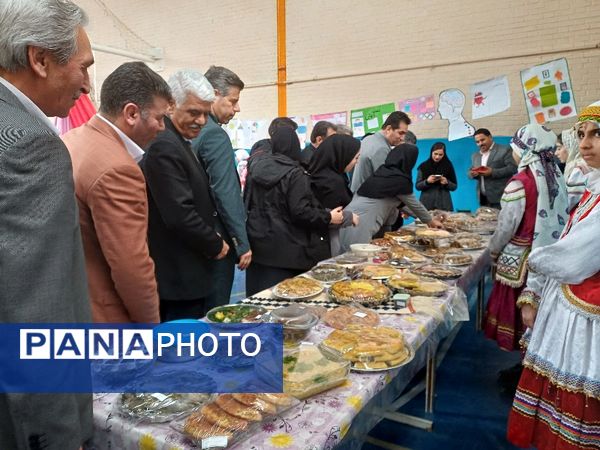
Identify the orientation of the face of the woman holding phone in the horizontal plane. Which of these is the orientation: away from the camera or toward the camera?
toward the camera

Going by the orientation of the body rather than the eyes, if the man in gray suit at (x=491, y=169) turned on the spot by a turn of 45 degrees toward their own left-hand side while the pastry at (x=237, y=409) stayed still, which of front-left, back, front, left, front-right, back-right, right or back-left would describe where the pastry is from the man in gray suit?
front

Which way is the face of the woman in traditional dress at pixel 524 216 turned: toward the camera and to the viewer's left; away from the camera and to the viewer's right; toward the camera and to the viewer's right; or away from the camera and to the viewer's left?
away from the camera and to the viewer's left

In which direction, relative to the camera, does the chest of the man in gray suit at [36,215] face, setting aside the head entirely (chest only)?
to the viewer's right

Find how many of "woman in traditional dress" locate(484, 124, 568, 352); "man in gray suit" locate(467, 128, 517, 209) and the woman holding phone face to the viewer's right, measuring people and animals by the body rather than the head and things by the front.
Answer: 0

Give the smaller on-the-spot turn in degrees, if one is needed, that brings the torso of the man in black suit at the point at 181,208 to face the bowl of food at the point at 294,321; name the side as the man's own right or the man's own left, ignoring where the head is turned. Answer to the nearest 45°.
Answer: approximately 45° to the man's own right

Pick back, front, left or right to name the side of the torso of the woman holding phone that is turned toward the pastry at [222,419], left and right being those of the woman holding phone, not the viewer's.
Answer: front

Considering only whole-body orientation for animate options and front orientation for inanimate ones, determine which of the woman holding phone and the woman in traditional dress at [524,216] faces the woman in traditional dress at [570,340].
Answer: the woman holding phone

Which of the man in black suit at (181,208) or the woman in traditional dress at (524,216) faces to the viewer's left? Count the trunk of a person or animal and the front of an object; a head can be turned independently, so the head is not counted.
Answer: the woman in traditional dress

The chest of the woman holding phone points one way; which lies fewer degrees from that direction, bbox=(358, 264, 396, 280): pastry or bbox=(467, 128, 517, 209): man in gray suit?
the pastry

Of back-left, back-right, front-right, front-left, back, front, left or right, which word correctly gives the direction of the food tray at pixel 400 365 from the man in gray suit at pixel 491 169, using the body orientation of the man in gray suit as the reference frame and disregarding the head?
front-left

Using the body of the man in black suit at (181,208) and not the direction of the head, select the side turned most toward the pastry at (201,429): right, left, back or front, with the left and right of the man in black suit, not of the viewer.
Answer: right

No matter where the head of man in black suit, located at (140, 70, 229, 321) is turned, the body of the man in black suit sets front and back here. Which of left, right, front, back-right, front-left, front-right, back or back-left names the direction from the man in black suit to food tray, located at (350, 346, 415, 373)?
front-right
